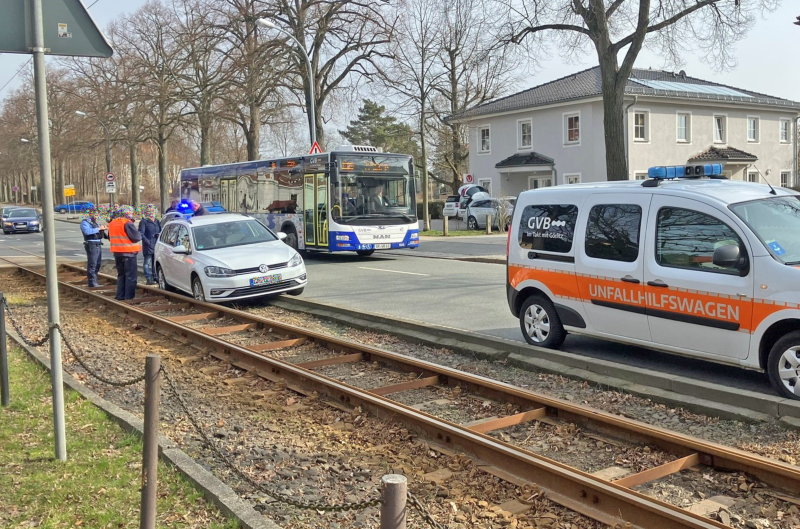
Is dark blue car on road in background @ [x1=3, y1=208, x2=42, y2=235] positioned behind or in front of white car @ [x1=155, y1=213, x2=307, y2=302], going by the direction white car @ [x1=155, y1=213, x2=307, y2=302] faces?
behind

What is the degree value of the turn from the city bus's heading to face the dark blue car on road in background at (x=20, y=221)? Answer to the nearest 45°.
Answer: approximately 180°

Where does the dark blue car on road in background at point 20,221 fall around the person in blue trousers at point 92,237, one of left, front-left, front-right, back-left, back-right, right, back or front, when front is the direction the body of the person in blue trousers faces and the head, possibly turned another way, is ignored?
back-left

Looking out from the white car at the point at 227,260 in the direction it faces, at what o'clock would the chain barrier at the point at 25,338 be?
The chain barrier is roughly at 2 o'clock from the white car.

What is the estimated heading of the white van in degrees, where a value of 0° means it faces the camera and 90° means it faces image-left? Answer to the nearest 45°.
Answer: approximately 315°

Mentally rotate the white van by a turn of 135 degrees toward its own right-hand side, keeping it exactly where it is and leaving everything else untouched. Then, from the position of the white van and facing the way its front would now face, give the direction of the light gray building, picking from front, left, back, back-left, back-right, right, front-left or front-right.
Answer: right

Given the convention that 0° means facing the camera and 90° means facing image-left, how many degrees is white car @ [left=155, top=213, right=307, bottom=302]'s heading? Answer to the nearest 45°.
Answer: approximately 315°

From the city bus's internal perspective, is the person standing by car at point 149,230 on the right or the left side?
on its right

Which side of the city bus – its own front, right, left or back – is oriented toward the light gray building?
left
